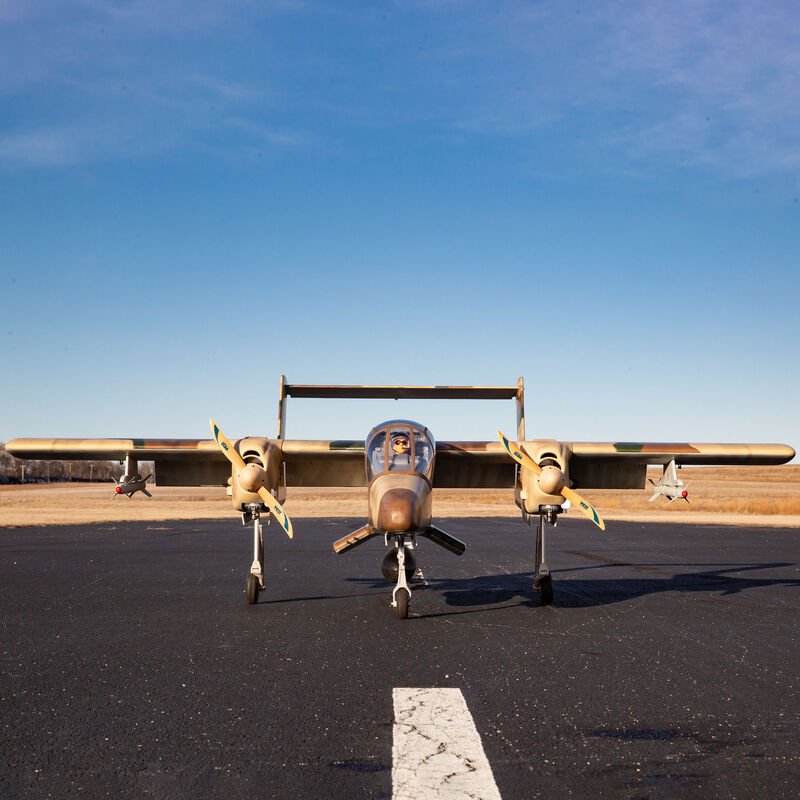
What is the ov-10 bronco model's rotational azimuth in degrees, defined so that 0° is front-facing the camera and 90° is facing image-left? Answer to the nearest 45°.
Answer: approximately 0°
